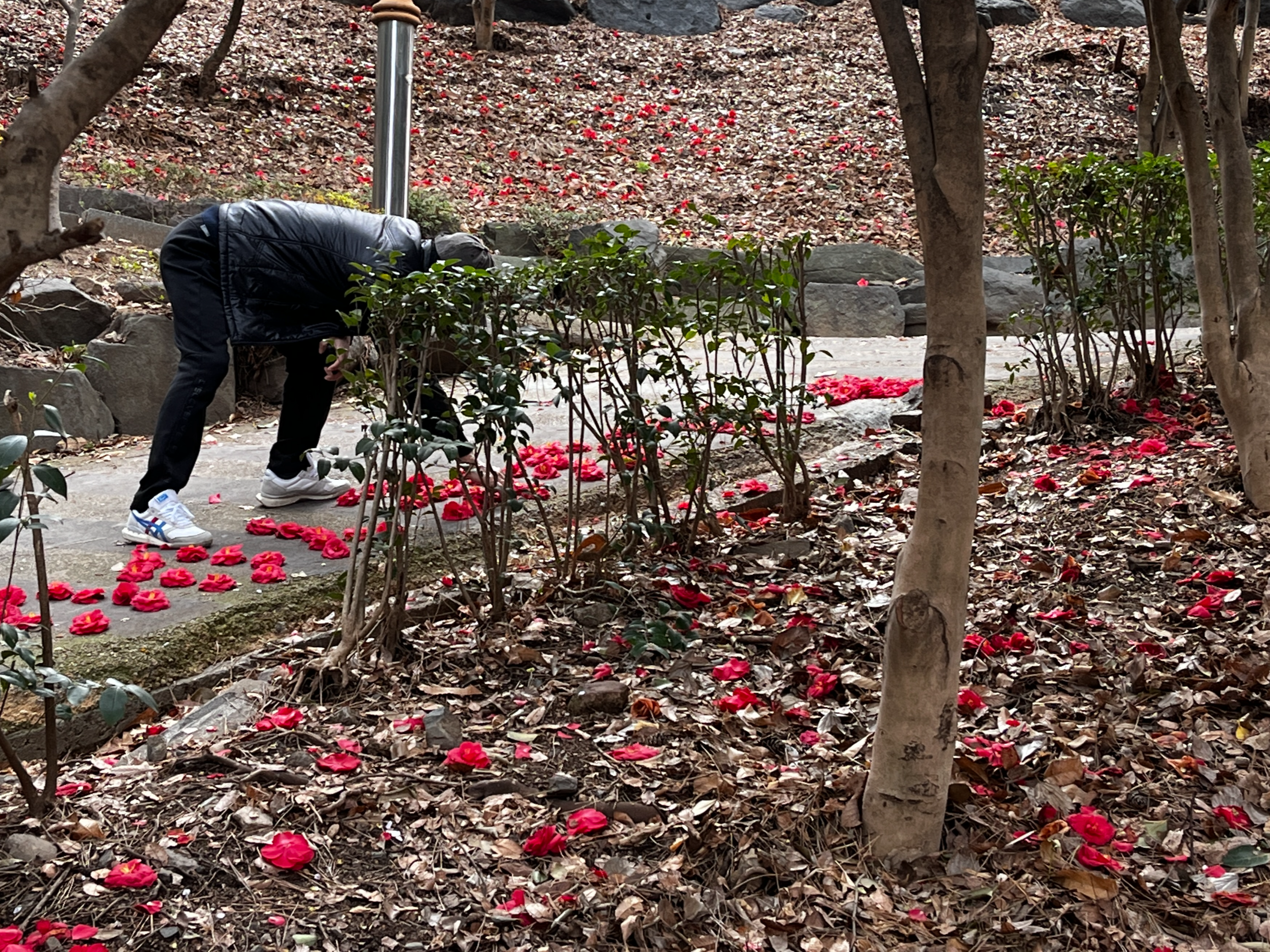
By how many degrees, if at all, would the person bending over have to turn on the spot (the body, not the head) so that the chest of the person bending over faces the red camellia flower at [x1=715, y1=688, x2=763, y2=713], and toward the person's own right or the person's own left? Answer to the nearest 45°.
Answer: approximately 45° to the person's own right

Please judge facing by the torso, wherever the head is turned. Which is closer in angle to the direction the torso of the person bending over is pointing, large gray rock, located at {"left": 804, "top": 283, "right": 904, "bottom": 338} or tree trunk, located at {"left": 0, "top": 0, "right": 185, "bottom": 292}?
the large gray rock

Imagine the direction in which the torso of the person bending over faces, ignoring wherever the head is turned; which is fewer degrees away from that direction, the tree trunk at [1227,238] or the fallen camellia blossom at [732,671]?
the tree trunk

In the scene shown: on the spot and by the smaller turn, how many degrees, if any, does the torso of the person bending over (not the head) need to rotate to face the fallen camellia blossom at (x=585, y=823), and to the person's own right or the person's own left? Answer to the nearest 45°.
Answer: approximately 90° to the person's own right

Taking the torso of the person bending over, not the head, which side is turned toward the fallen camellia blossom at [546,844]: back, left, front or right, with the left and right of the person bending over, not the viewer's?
right

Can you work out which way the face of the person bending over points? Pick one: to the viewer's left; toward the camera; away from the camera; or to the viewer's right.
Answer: to the viewer's right

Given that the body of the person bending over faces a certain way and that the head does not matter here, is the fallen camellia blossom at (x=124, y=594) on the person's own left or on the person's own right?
on the person's own right

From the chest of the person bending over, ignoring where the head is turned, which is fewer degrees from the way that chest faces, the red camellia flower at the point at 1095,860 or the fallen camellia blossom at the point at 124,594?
the red camellia flower

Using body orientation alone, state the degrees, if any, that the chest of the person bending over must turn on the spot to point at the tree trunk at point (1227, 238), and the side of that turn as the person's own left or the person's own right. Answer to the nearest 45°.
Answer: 0° — they already face it

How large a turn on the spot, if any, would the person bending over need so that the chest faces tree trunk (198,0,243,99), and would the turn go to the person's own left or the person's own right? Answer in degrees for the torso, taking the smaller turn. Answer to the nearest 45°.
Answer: approximately 90° to the person's own left

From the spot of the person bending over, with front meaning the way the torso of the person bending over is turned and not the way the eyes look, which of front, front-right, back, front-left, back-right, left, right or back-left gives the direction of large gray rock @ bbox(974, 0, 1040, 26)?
front-left

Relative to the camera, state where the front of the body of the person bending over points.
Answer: to the viewer's right
